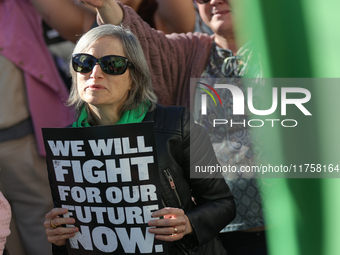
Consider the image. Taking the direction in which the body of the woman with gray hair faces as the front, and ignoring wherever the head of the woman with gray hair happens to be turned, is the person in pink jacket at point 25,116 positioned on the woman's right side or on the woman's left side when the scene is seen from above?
on the woman's right side

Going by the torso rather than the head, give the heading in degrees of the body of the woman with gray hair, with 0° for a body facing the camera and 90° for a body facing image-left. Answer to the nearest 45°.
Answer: approximately 45°
